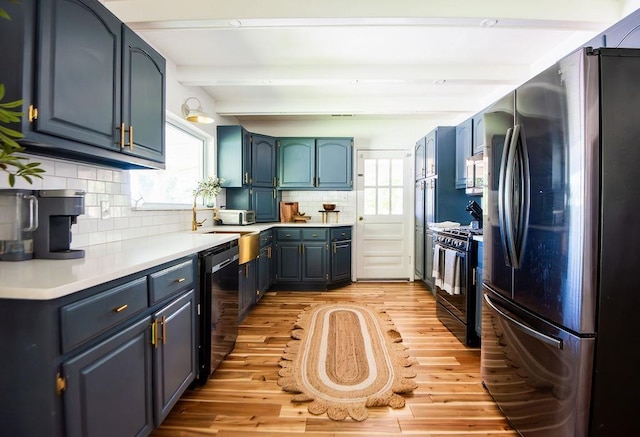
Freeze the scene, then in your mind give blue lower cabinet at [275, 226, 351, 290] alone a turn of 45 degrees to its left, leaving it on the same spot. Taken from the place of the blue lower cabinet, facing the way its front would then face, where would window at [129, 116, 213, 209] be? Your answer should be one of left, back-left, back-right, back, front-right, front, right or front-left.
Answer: right

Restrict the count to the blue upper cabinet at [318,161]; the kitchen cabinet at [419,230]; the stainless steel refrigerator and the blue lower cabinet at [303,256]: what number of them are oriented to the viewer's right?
0

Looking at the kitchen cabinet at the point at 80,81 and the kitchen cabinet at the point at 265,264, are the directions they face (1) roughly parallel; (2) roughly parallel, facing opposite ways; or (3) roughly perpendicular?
roughly parallel

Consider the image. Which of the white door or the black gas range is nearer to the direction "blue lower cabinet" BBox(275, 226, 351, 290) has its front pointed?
the black gas range

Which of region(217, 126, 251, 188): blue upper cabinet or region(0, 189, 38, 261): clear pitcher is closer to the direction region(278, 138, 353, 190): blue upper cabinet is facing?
the clear pitcher

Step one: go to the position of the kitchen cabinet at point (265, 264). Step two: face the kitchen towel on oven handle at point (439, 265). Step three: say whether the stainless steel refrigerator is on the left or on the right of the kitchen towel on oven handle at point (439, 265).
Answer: right

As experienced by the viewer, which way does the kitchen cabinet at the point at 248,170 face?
facing the viewer and to the right of the viewer

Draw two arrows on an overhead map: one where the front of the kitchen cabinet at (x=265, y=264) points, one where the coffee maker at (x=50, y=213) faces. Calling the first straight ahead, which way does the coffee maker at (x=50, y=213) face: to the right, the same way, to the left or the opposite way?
the same way

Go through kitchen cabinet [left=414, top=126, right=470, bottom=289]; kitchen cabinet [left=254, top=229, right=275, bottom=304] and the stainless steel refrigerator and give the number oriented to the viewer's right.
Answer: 1

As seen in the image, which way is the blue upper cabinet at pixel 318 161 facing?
toward the camera

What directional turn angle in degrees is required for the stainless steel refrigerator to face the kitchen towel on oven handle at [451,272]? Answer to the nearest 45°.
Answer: approximately 90° to its right

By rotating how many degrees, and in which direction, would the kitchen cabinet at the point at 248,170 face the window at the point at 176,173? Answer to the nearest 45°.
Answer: approximately 90° to its right

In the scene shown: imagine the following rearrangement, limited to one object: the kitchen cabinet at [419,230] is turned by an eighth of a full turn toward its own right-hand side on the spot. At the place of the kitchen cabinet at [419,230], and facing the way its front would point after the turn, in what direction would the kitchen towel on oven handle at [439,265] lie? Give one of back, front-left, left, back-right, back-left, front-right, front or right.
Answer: back-left

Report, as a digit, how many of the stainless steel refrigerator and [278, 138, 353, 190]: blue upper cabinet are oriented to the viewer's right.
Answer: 0
